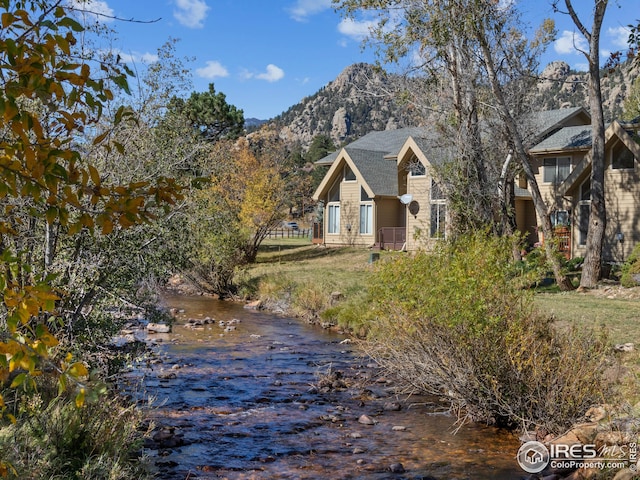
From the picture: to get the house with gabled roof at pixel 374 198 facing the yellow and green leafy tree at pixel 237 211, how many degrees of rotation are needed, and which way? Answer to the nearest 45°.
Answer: approximately 45° to its right

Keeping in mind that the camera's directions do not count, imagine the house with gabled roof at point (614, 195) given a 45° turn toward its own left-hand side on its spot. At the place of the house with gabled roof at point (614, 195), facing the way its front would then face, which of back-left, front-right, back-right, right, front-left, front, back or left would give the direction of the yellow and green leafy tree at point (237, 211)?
back-right

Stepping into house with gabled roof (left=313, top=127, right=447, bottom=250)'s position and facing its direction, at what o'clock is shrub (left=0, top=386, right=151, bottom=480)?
The shrub is roughly at 12 o'clock from the house with gabled roof.

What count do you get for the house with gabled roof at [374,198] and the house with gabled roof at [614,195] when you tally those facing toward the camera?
2

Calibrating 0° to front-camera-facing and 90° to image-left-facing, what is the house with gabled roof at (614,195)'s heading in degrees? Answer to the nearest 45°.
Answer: approximately 0°

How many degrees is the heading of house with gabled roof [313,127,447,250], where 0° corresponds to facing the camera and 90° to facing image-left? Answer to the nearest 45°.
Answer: approximately 0°

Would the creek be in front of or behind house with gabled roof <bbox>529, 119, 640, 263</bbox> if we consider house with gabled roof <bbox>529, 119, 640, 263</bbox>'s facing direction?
in front

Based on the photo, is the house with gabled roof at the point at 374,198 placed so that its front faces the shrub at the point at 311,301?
yes

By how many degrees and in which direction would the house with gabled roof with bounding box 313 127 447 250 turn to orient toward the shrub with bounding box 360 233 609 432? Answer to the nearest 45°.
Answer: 0° — it already faces it

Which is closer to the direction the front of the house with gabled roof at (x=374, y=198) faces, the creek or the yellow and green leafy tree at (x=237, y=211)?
the creek
